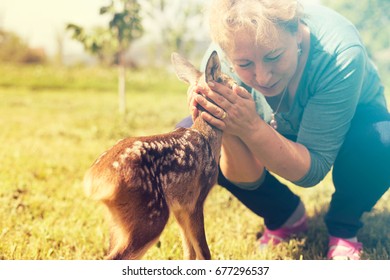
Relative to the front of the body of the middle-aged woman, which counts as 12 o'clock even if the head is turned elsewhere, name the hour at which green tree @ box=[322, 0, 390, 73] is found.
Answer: The green tree is roughly at 5 o'clock from the middle-aged woman.

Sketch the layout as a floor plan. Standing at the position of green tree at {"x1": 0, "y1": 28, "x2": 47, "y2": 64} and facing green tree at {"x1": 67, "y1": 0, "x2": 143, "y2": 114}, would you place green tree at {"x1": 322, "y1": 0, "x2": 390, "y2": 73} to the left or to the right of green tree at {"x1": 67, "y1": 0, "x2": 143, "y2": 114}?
left

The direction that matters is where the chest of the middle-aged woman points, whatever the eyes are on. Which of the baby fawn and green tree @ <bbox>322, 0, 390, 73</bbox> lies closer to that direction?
the baby fawn

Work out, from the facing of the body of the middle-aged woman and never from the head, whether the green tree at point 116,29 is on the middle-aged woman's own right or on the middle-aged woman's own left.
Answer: on the middle-aged woman's own right

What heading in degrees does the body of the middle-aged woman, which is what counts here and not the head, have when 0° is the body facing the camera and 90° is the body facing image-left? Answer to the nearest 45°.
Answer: approximately 45°

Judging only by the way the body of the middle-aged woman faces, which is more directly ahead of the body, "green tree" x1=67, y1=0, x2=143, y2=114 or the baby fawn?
the baby fawn

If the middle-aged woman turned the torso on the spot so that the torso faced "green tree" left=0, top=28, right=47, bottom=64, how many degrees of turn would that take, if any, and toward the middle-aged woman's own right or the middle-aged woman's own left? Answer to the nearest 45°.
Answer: approximately 90° to the middle-aged woman's own right

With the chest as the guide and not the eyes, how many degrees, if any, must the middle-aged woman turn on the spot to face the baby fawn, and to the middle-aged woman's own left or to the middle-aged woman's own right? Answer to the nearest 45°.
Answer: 0° — they already face it
